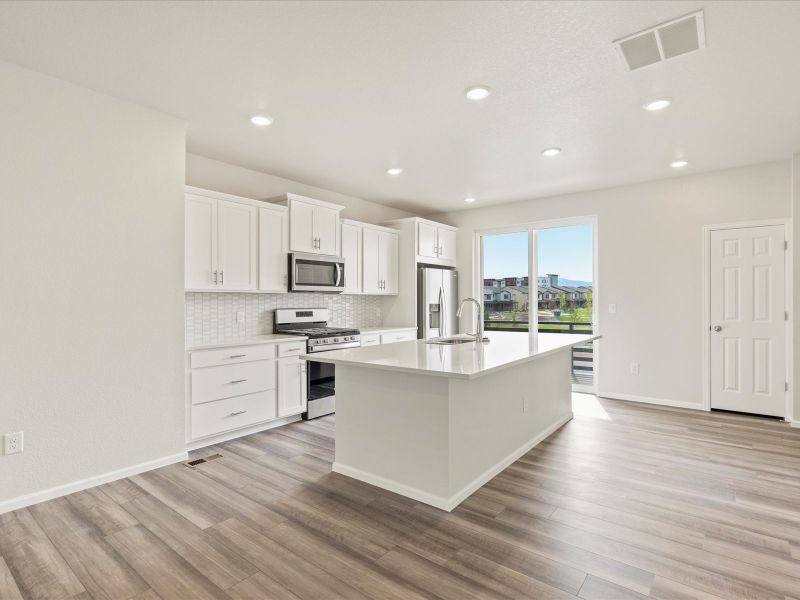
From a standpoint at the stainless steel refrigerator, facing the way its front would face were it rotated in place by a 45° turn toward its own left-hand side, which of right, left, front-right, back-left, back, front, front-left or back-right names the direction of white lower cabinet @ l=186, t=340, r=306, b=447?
back-right

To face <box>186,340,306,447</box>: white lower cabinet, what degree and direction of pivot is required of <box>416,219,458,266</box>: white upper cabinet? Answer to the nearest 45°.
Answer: approximately 90° to its right

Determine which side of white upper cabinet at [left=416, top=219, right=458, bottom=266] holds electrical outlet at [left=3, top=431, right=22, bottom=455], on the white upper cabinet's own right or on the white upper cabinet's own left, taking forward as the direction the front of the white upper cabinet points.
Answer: on the white upper cabinet's own right

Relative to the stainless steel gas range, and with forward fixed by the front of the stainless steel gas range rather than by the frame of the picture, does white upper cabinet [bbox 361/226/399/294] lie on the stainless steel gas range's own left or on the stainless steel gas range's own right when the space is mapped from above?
on the stainless steel gas range's own left

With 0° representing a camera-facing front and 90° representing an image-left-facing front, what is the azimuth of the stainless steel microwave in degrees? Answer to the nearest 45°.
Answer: approximately 315°

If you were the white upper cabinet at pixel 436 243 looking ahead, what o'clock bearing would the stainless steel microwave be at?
The stainless steel microwave is roughly at 3 o'clock from the white upper cabinet.

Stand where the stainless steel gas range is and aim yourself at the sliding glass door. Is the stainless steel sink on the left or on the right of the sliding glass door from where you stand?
right

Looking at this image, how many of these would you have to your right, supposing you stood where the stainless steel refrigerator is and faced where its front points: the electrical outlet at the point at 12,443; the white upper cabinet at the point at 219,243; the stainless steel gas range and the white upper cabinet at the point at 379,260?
4

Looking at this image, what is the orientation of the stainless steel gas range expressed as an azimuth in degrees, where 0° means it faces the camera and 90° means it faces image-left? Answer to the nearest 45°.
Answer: approximately 315°

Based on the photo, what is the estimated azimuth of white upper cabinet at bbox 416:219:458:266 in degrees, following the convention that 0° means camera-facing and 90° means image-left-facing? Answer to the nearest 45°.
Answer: approximately 315°

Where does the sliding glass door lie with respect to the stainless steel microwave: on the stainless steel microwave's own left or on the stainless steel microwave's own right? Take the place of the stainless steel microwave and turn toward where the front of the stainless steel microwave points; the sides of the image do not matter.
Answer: on the stainless steel microwave's own left

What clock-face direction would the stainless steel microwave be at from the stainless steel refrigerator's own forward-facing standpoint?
The stainless steel microwave is roughly at 3 o'clock from the stainless steel refrigerator.
